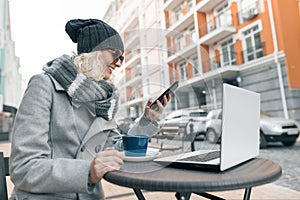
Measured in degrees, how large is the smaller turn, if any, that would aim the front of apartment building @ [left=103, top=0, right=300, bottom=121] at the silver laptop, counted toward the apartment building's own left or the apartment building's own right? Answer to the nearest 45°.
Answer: approximately 45° to the apartment building's own left

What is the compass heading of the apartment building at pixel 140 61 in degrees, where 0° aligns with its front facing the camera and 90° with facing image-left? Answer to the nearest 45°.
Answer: approximately 45°

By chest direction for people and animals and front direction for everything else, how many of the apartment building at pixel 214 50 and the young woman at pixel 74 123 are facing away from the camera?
0

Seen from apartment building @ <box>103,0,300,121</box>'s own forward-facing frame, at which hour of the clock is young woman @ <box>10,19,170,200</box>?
The young woman is roughly at 11 o'clock from the apartment building.

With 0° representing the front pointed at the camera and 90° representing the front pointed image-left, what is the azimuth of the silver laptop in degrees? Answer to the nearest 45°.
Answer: approximately 135°

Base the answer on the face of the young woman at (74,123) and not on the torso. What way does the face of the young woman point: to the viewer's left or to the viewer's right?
to the viewer's right

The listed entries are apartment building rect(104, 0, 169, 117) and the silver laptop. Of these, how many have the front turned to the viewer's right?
0
